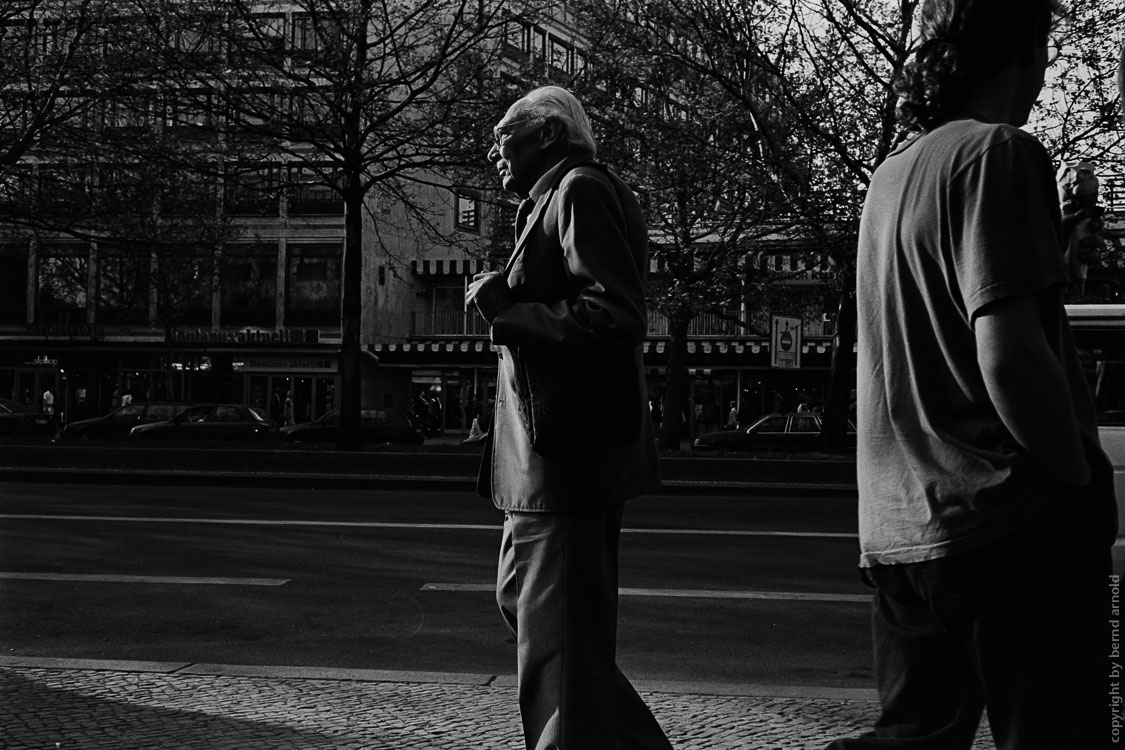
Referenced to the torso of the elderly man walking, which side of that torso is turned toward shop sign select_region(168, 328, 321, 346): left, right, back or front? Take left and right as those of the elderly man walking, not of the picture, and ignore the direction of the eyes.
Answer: right

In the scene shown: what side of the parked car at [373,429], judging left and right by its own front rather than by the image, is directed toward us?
left

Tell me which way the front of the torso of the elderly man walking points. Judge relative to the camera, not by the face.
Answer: to the viewer's left

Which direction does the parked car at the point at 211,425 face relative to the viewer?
to the viewer's left

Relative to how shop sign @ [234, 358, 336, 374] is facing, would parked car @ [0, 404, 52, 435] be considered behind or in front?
in front

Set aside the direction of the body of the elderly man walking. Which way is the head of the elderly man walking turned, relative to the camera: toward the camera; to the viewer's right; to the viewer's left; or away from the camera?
to the viewer's left

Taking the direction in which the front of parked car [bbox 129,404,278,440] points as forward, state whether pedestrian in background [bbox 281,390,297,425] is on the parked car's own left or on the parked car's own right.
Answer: on the parked car's own right

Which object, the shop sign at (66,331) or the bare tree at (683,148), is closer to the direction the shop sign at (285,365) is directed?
the bare tree

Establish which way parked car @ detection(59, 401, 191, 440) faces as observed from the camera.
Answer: facing to the left of the viewer

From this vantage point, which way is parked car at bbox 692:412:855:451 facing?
to the viewer's left

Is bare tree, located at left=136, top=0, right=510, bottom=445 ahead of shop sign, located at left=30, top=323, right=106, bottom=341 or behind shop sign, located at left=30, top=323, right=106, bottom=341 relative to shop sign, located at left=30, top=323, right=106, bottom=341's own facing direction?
ahead

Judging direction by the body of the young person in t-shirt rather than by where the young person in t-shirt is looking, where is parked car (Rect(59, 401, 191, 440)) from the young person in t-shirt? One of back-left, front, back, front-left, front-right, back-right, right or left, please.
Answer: left

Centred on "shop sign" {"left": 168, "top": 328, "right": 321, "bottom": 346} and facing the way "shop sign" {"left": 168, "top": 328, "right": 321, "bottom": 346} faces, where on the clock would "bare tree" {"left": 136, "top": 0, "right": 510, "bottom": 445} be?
The bare tree is roughly at 12 o'clock from the shop sign.
